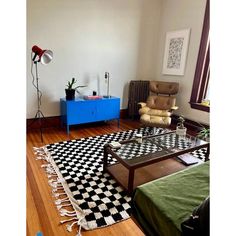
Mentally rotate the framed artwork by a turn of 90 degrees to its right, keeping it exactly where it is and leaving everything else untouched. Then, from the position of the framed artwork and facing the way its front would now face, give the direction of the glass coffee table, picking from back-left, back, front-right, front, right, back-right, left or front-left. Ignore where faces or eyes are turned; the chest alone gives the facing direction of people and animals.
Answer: back-left

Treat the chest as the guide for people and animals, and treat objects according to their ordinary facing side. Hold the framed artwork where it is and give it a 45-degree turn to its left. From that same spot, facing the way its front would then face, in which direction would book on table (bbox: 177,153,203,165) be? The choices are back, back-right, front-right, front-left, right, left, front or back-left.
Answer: front

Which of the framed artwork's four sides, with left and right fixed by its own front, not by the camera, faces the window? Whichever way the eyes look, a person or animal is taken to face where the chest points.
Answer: left

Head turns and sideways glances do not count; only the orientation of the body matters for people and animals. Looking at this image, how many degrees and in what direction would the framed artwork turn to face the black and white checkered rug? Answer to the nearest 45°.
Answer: approximately 45° to its left

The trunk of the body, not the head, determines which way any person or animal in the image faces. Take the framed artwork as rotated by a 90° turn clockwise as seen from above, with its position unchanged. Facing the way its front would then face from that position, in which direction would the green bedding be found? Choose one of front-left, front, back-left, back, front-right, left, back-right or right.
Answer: back-left

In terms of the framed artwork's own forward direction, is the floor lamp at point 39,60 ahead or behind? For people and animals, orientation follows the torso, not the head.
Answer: ahead

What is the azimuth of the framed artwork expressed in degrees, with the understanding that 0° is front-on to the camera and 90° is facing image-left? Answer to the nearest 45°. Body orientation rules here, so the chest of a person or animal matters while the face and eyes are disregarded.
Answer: approximately 45°

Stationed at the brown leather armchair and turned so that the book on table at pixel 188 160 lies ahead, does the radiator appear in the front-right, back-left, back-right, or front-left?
back-right
